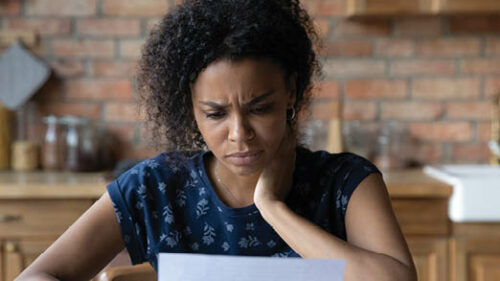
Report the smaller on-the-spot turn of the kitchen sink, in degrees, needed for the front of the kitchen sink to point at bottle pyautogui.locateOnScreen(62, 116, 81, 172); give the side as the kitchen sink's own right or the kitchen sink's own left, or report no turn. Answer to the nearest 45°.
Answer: approximately 90° to the kitchen sink's own right

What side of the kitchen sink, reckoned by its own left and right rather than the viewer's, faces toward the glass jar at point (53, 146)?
right

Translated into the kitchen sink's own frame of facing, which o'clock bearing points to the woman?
The woman is roughly at 1 o'clock from the kitchen sink.

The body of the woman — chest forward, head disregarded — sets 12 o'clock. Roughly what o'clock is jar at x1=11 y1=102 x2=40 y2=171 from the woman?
The jar is roughly at 5 o'clock from the woman.

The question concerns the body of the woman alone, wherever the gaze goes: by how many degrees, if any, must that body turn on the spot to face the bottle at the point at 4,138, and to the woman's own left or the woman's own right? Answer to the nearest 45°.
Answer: approximately 135° to the woman's own right

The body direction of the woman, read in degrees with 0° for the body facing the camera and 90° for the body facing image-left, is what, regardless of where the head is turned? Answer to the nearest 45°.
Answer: approximately 0°

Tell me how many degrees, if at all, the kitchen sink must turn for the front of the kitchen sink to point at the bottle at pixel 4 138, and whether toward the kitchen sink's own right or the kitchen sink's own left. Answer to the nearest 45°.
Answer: approximately 90° to the kitchen sink's own right

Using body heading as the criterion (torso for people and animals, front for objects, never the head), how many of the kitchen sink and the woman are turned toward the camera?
2

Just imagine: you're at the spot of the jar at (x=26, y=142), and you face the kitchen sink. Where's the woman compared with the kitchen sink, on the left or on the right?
right

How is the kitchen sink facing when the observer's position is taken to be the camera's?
facing the viewer
